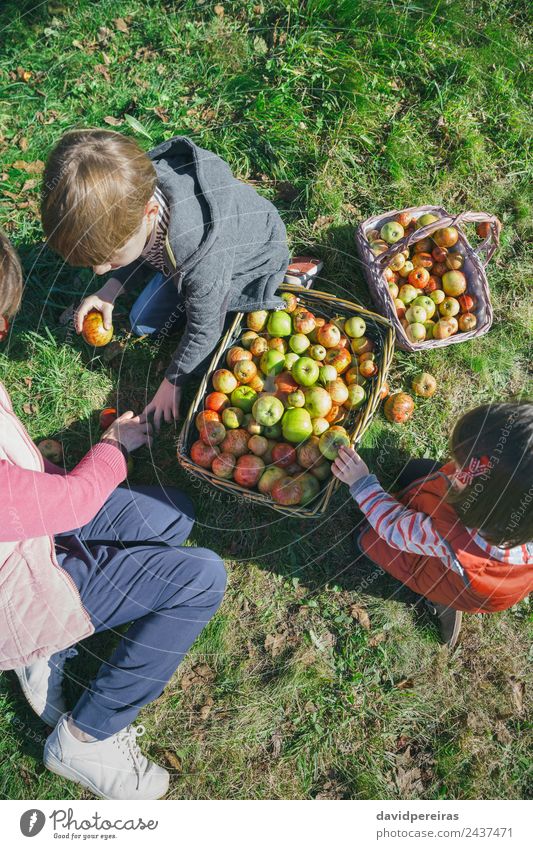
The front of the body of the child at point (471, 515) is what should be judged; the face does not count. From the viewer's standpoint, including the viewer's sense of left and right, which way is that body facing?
facing away from the viewer and to the left of the viewer

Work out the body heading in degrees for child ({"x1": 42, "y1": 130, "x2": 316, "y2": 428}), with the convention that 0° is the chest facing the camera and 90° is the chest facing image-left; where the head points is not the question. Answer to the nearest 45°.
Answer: approximately 45°

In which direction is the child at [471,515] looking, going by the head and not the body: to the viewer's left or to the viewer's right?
to the viewer's left

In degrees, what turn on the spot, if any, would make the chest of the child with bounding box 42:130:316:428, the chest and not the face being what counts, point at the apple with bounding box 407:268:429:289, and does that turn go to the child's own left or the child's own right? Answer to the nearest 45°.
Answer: approximately 180°

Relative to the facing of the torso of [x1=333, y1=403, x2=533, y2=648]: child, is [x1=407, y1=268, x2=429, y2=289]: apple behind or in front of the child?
in front
